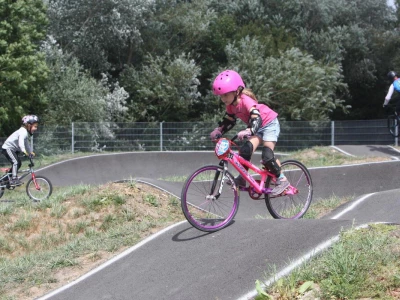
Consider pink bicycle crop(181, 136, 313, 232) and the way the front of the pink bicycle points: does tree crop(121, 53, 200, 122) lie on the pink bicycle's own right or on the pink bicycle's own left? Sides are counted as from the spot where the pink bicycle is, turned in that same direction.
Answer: on the pink bicycle's own right

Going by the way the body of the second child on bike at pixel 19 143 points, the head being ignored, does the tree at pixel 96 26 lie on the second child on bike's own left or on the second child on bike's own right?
on the second child on bike's own left

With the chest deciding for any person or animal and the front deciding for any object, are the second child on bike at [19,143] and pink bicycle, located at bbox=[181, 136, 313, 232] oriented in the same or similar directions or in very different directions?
very different directions

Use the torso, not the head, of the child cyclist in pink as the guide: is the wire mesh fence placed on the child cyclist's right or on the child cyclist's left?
on the child cyclist's right

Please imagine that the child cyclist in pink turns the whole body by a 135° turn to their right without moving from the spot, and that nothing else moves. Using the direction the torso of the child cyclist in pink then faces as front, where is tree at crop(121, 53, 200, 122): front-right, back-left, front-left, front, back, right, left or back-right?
front

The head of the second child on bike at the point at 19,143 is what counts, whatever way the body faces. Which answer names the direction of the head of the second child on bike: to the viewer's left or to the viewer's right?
to the viewer's right

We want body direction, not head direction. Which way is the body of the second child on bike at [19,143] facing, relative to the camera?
to the viewer's right

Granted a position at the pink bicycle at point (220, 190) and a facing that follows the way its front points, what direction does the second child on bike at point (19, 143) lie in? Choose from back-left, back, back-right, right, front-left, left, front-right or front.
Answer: right

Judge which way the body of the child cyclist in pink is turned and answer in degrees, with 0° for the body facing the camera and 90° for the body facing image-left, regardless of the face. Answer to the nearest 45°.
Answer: approximately 45°
